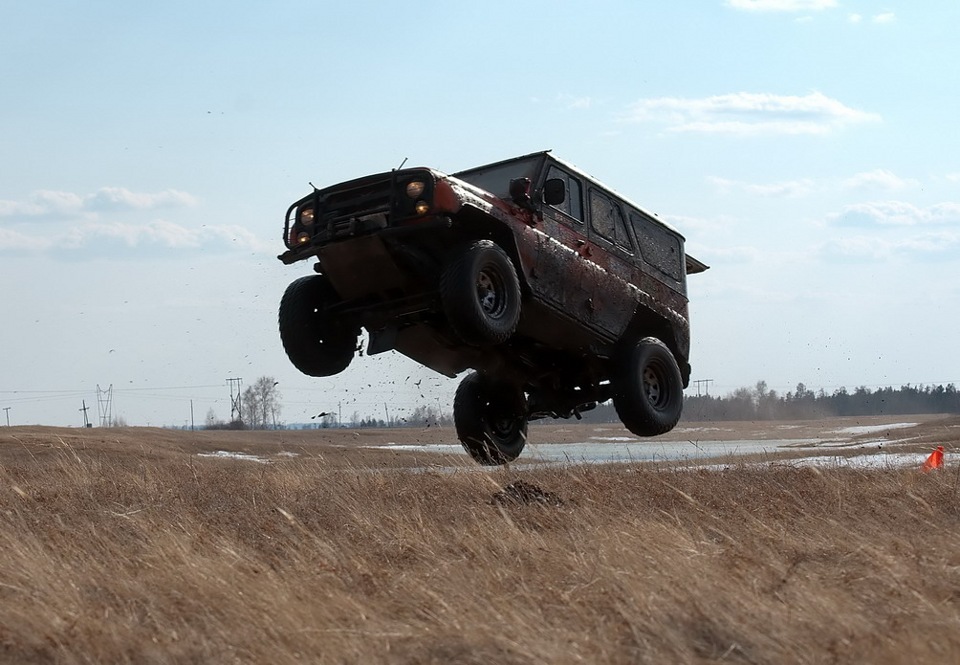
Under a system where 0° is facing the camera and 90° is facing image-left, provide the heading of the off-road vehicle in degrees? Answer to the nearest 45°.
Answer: approximately 45°
